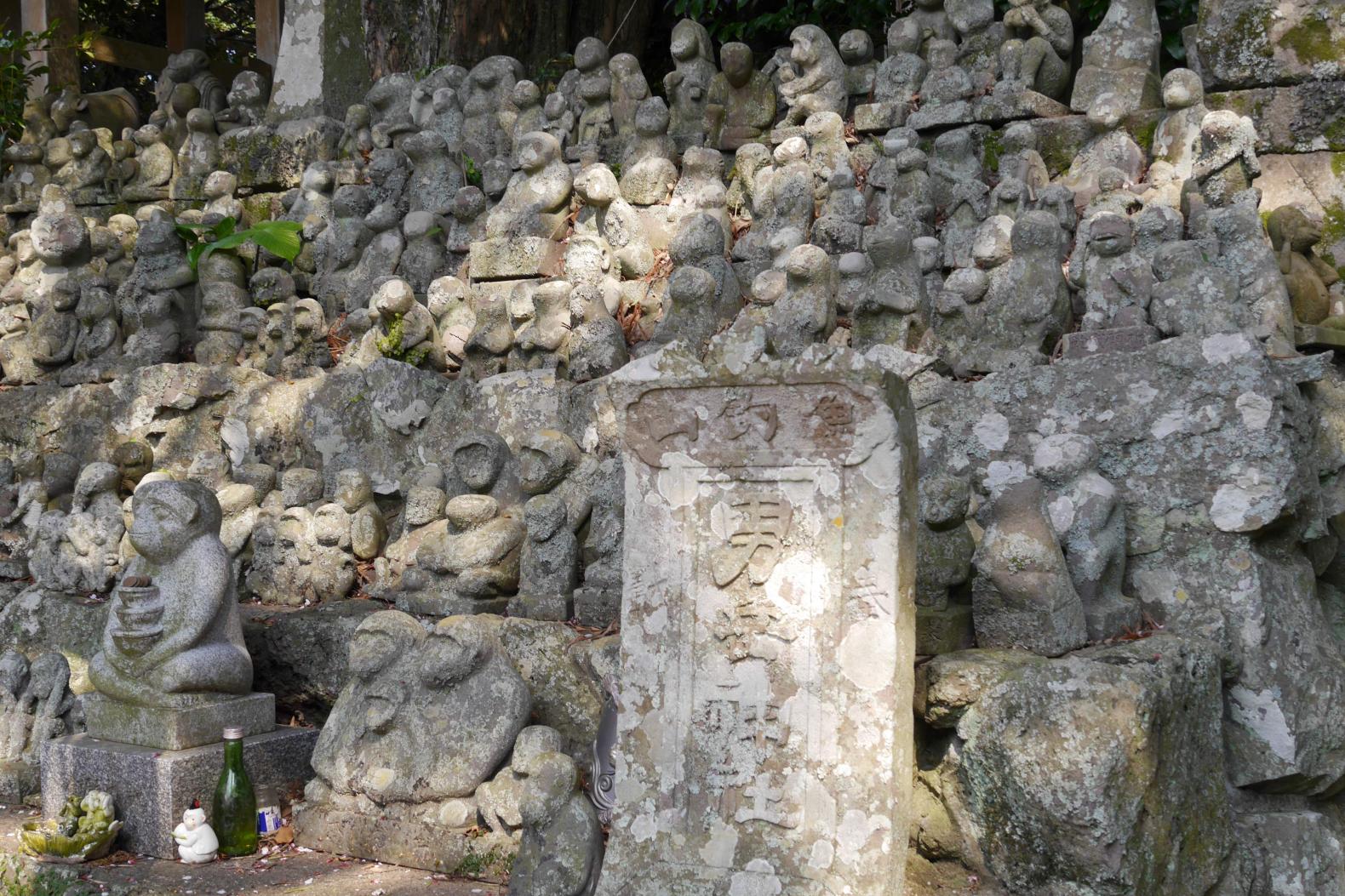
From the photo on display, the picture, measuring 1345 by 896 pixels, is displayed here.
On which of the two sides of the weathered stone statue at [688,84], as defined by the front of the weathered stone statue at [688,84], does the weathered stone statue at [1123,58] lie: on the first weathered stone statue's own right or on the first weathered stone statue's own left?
on the first weathered stone statue's own left

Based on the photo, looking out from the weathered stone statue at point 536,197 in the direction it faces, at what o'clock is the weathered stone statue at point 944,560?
the weathered stone statue at point 944,560 is roughly at 10 o'clock from the weathered stone statue at point 536,197.

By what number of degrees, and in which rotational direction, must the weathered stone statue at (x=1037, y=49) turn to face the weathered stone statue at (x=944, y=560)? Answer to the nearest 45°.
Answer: approximately 45° to its left

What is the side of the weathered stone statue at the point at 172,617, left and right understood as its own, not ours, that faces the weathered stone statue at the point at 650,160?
back

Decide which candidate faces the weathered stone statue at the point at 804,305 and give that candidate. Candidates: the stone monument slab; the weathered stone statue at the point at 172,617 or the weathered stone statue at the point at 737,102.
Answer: the weathered stone statue at the point at 737,102

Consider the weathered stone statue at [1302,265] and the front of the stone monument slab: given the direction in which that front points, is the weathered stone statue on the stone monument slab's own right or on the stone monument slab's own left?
on the stone monument slab's own left

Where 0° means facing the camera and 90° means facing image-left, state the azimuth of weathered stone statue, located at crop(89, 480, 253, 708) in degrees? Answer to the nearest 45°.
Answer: approximately 45°

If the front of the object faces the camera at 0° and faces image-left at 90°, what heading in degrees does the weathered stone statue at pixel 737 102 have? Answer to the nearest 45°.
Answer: approximately 0°

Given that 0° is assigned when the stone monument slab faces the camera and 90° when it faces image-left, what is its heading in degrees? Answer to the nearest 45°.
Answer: approximately 0°

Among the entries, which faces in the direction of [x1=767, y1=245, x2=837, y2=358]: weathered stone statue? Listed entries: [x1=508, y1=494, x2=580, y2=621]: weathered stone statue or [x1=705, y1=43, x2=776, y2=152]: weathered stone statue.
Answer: [x1=705, y1=43, x2=776, y2=152]: weathered stone statue
